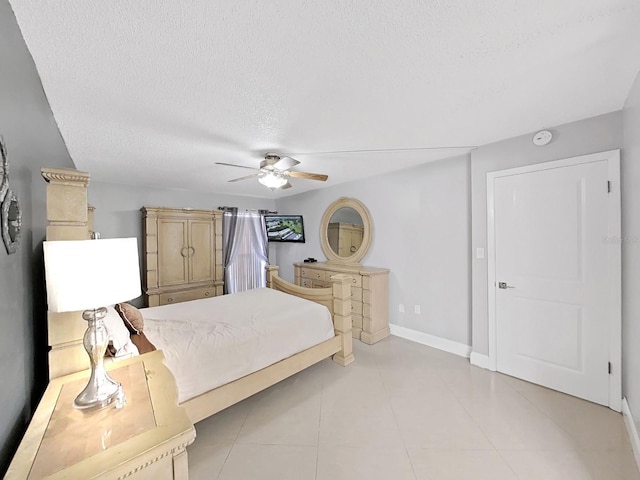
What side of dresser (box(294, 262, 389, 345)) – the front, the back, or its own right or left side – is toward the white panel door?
left

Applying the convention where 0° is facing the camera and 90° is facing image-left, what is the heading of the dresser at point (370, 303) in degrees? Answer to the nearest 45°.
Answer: approximately 45°

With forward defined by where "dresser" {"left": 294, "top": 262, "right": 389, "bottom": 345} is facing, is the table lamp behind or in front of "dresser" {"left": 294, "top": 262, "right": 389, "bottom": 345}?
in front

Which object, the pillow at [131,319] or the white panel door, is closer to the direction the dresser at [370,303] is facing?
the pillow

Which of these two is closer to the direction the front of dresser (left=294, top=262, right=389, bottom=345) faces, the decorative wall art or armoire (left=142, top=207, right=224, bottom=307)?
the decorative wall art

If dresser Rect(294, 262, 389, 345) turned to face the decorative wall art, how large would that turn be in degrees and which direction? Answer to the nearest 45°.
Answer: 0° — it already faces it

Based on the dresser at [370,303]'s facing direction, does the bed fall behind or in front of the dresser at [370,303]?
in front

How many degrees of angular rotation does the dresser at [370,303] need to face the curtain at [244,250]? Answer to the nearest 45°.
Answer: approximately 90° to its right

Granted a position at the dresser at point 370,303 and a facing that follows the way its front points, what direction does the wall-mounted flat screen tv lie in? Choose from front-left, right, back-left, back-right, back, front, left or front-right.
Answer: right
